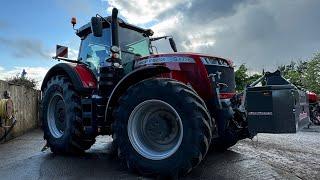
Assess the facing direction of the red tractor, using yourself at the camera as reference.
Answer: facing the viewer and to the right of the viewer

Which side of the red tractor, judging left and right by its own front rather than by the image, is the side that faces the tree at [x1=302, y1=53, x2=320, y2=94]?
left
